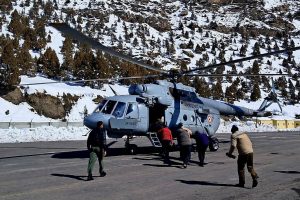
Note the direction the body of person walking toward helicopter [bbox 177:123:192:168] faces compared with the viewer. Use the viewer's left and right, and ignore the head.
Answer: facing away from the viewer and to the left of the viewer

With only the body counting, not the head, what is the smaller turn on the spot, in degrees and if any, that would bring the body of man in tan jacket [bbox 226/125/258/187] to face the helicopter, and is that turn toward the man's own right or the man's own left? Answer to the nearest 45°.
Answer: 0° — they already face it

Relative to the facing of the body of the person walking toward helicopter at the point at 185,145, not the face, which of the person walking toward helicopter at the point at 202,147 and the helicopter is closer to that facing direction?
the helicopter

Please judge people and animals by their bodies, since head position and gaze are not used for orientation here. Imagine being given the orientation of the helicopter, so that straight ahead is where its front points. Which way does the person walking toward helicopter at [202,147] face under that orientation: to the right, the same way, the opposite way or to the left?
to the right

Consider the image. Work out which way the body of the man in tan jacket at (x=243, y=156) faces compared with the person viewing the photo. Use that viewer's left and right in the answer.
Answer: facing away from the viewer and to the left of the viewer

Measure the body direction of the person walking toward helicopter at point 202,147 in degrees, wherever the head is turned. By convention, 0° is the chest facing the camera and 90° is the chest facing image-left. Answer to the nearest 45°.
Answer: approximately 135°

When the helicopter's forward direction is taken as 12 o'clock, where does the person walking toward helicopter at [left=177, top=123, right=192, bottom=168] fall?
The person walking toward helicopter is roughly at 10 o'clock from the helicopter.

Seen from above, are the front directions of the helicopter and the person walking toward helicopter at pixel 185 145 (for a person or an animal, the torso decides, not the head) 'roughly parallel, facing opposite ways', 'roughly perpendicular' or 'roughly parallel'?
roughly perpendicular
